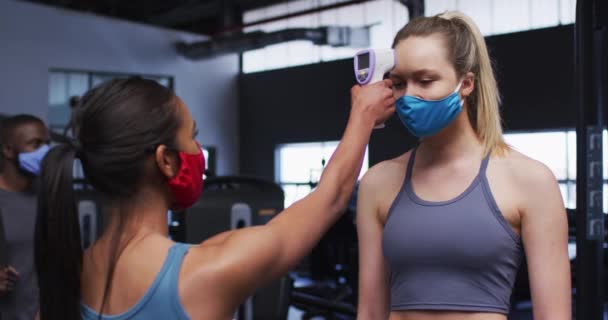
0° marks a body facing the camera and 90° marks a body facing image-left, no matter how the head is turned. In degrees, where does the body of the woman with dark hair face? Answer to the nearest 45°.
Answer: approximately 225°

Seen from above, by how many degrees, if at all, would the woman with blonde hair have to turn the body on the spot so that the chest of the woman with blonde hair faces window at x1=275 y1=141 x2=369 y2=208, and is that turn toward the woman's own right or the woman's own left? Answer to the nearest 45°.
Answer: approximately 135° to the woman's own right

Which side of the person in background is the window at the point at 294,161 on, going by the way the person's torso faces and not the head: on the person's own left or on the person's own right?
on the person's own left

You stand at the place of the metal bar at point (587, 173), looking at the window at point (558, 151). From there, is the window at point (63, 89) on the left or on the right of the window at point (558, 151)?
left

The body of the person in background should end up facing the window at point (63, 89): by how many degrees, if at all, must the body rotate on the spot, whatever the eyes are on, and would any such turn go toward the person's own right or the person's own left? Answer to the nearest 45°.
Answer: approximately 135° to the person's own left

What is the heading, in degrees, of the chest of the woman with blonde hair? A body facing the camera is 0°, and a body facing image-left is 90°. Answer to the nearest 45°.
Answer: approximately 45°

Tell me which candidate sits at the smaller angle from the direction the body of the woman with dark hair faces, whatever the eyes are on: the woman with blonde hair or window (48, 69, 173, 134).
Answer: the woman with blonde hair

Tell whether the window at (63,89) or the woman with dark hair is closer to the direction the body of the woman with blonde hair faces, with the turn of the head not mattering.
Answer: the woman with dark hair

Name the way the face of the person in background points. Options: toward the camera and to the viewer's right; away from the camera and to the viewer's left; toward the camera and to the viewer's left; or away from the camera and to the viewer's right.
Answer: toward the camera and to the viewer's right

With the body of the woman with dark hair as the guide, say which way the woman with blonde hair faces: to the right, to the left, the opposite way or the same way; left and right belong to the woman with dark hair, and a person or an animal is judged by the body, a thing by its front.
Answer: the opposite way
